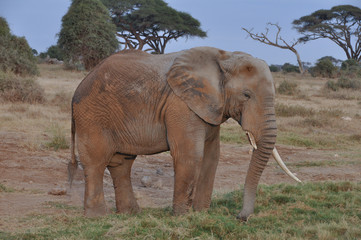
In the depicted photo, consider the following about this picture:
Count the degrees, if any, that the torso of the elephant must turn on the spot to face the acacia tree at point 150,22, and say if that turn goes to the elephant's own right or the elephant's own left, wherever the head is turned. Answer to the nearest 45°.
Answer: approximately 90° to the elephant's own left

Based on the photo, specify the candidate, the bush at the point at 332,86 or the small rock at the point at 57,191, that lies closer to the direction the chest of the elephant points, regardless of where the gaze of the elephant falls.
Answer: the bush

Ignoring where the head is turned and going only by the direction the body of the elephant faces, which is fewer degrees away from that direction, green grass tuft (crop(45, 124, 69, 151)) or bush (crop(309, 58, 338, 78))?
the bush

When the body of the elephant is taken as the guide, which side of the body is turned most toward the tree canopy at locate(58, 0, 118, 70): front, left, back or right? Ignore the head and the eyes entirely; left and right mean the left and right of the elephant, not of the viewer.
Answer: left

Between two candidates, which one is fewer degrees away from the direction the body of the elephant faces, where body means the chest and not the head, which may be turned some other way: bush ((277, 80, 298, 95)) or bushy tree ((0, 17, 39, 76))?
the bush

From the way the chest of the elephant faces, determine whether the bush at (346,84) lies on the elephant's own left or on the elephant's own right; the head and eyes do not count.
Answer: on the elephant's own left

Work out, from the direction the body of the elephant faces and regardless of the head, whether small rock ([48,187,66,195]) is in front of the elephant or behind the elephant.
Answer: behind

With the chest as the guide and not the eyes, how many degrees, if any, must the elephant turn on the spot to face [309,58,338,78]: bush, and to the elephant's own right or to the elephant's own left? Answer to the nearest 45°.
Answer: approximately 90° to the elephant's own left

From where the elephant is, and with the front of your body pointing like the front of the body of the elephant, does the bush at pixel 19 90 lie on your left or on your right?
on your left

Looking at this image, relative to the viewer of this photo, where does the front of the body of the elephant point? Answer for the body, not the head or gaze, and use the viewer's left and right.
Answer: facing to the right of the viewer

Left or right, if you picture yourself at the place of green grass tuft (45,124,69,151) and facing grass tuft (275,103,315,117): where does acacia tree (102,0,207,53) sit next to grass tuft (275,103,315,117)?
left
